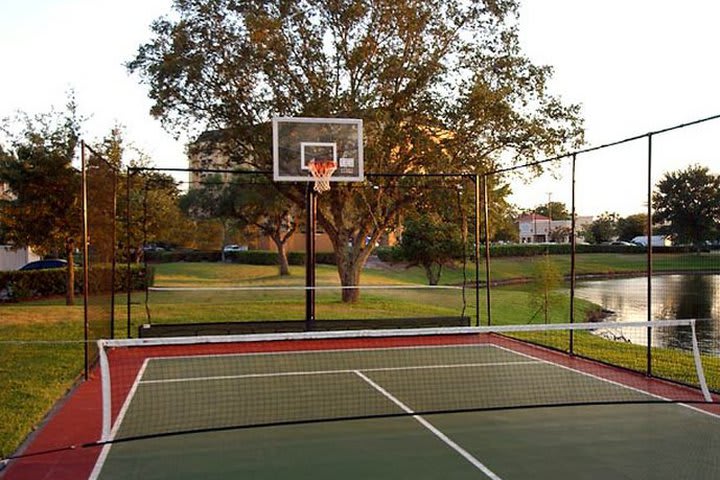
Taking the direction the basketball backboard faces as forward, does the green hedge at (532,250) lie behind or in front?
behind

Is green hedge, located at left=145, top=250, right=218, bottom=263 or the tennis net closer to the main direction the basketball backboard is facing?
the tennis net

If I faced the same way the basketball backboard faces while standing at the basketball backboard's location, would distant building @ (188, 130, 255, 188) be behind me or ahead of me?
behind

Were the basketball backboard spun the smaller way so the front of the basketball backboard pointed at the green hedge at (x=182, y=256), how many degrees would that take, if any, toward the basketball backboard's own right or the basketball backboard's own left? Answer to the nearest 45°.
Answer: approximately 180°

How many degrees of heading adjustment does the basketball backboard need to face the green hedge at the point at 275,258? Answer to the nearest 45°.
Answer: approximately 180°

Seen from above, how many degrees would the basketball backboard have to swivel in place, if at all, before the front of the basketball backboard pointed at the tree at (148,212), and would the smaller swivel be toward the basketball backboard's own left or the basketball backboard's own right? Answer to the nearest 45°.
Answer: approximately 135° to the basketball backboard's own right

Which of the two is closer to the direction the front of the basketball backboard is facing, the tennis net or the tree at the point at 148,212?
the tennis net

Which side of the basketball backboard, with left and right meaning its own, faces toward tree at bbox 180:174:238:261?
back

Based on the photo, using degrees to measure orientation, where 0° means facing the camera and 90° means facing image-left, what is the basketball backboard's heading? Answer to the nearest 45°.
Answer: approximately 0°

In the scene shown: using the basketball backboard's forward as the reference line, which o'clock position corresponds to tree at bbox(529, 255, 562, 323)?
The tree is roughly at 8 o'clock from the basketball backboard.

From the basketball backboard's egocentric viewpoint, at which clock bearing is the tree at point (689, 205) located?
The tree is roughly at 8 o'clock from the basketball backboard.

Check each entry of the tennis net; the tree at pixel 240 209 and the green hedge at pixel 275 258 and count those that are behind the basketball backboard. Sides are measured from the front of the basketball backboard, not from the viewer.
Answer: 2
